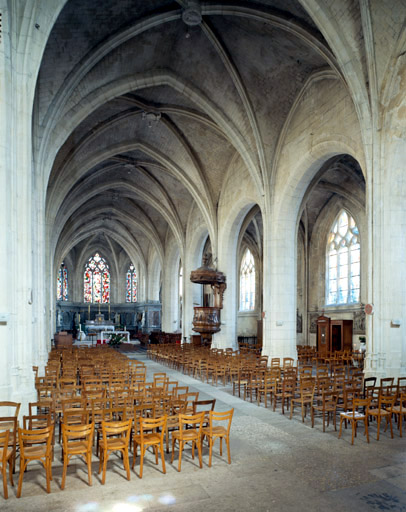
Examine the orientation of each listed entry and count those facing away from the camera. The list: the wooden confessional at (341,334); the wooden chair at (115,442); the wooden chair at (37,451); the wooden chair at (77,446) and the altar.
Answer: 3

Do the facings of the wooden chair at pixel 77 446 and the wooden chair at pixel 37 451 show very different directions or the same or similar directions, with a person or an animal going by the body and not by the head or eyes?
same or similar directions

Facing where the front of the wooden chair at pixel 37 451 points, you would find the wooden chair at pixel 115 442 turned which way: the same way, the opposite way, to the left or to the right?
the same way

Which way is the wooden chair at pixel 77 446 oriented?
away from the camera

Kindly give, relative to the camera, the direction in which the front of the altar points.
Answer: facing the viewer

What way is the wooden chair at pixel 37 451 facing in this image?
away from the camera

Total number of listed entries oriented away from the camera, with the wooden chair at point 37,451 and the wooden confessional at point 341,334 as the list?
1

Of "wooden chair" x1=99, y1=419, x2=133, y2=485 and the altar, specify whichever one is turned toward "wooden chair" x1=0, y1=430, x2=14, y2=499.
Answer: the altar

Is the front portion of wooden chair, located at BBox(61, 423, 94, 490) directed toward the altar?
yes

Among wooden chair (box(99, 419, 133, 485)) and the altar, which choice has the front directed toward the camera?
the altar

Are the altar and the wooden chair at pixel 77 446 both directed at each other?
yes

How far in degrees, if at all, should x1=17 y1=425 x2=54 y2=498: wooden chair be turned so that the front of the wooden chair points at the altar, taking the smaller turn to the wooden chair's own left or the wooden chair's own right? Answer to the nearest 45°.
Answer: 0° — it already faces it

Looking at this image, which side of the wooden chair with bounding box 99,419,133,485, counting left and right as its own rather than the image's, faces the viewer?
back

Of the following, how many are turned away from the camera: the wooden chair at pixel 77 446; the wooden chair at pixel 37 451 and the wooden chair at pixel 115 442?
3

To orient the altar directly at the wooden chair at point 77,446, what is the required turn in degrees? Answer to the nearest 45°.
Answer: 0° — it already faces it
